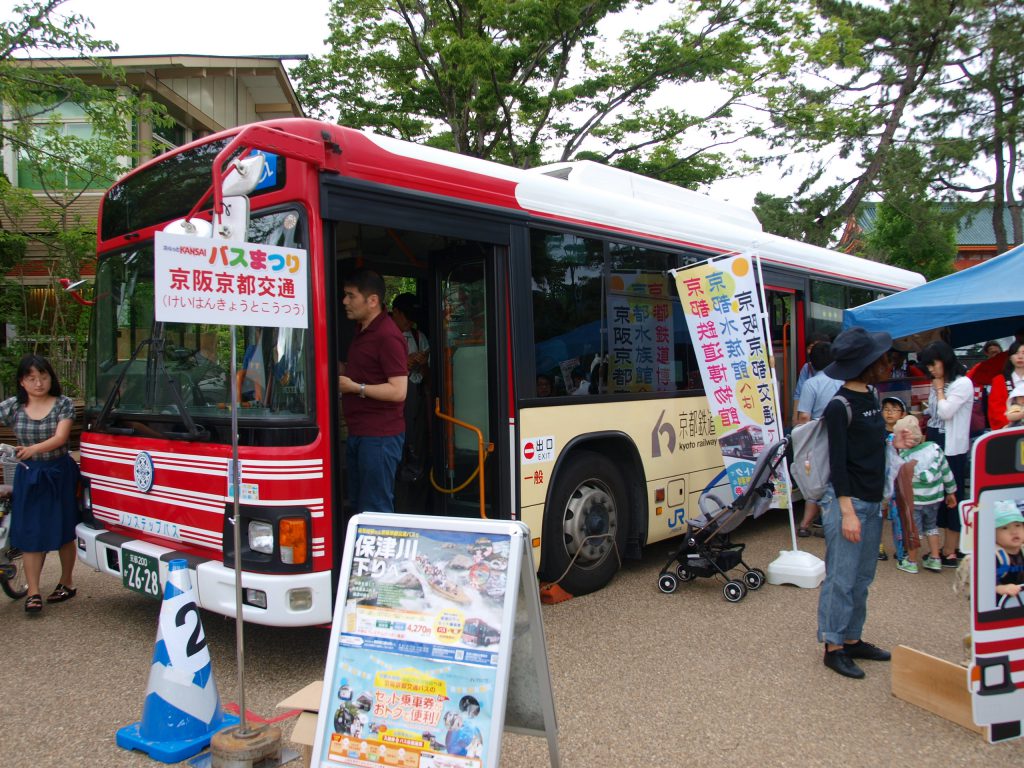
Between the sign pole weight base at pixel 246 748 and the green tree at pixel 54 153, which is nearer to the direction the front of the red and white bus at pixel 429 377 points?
the sign pole weight base

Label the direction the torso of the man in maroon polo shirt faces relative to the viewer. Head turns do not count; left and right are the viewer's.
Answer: facing to the left of the viewer

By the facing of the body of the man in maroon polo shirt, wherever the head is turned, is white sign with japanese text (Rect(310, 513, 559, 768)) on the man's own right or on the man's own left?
on the man's own left

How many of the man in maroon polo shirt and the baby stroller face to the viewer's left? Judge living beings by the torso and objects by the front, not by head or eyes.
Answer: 2

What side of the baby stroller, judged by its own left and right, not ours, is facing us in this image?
left

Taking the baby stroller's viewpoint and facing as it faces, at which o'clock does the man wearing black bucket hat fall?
The man wearing black bucket hat is roughly at 8 o'clock from the baby stroller.

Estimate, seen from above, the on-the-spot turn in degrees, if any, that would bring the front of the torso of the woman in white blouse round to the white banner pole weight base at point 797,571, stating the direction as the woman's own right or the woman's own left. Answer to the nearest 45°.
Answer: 0° — they already face it

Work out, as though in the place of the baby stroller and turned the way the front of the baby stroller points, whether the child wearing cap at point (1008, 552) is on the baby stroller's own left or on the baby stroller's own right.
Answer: on the baby stroller's own left

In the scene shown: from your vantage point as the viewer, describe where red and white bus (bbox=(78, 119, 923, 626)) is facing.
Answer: facing the viewer and to the left of the viewer

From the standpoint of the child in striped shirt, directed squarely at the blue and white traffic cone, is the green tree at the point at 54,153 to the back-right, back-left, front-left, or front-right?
front-right
